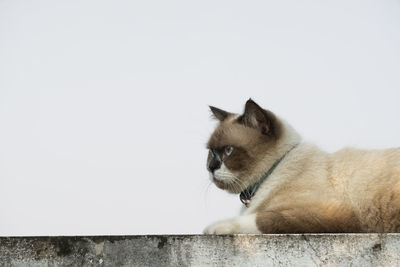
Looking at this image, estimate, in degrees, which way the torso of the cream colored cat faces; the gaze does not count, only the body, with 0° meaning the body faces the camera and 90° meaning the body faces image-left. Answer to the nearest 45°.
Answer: approximately 90°
